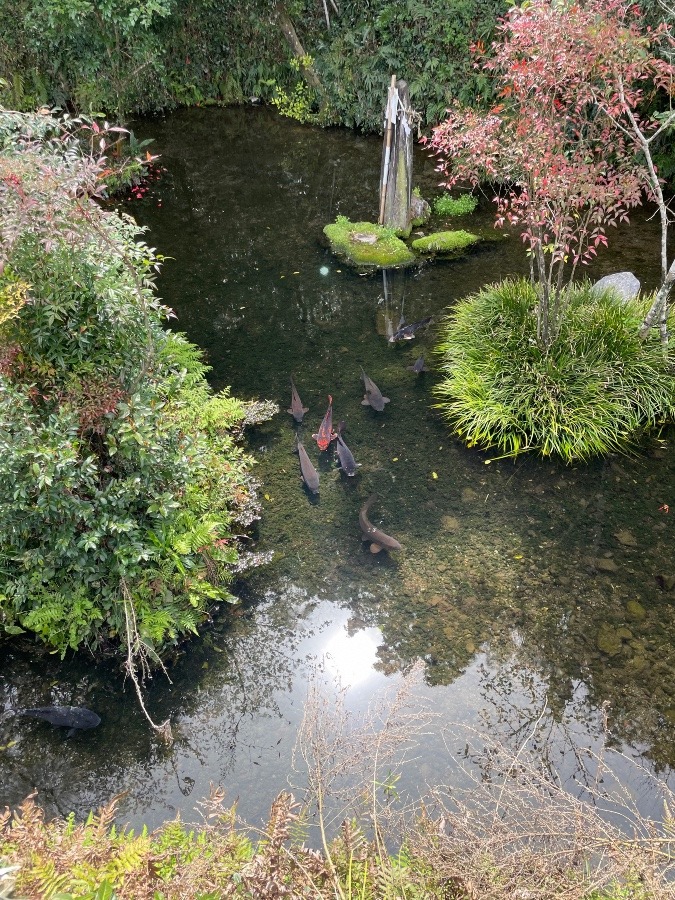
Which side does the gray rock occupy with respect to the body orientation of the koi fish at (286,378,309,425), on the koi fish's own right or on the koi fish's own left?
on the koi fish's own left

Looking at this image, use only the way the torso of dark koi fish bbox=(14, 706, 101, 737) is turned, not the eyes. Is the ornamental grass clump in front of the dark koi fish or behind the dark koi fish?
in front

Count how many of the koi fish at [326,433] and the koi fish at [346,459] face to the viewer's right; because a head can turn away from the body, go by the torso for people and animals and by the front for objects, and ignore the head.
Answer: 0

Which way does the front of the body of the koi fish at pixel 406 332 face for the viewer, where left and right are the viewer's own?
facing the viewer and to the left of the viewer

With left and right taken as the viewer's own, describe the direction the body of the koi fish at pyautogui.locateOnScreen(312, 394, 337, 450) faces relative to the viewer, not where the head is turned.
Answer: facing the viewer
